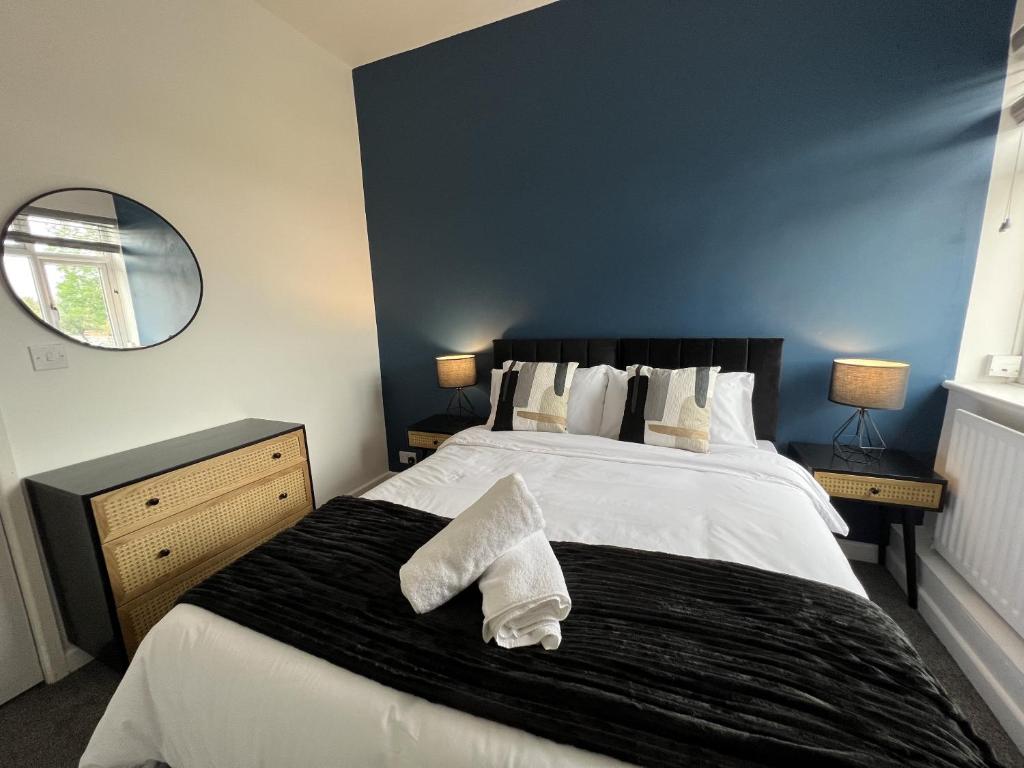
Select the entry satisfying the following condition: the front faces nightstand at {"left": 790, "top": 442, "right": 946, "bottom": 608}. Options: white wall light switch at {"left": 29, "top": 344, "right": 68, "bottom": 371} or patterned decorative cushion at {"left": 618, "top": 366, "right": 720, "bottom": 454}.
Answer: the white wall light switch

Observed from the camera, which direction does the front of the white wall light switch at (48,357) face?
facing the viewer and to the right of the viewer

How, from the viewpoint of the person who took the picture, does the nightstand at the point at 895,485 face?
facing the viewer

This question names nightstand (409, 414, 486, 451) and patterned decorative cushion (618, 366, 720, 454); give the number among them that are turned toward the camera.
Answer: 2

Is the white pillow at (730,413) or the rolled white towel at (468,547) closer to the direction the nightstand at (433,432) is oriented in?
the rolled white towel

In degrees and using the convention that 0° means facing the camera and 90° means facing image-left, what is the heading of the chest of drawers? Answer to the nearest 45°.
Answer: approximately 315°

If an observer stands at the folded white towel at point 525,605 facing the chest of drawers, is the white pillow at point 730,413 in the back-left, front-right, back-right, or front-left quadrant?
back-right

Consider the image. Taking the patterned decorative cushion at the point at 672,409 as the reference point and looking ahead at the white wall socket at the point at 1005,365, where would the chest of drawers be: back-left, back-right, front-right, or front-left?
back-right

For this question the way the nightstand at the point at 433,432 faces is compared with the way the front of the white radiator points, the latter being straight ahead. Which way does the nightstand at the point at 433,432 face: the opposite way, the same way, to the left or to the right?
to the left

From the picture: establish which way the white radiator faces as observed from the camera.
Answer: facing the viewer and to the left of the viewer

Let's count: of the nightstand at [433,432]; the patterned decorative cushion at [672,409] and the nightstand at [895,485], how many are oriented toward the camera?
3

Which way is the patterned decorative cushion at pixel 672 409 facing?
toward the camera

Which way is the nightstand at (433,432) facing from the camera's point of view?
toward the camera

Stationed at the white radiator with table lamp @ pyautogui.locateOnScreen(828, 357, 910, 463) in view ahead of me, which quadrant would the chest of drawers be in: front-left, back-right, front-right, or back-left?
front-left

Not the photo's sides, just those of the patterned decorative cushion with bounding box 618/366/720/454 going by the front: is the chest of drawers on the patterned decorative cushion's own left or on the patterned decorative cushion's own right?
on the patterned decorative cushion's own right

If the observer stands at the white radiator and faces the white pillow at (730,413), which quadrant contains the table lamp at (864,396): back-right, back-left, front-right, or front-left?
front-right

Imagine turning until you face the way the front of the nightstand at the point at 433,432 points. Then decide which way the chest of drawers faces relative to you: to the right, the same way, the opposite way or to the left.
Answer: to the left

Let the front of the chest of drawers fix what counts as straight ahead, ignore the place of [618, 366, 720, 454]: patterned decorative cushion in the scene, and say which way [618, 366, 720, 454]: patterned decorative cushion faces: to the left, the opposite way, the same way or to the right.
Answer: to the right
